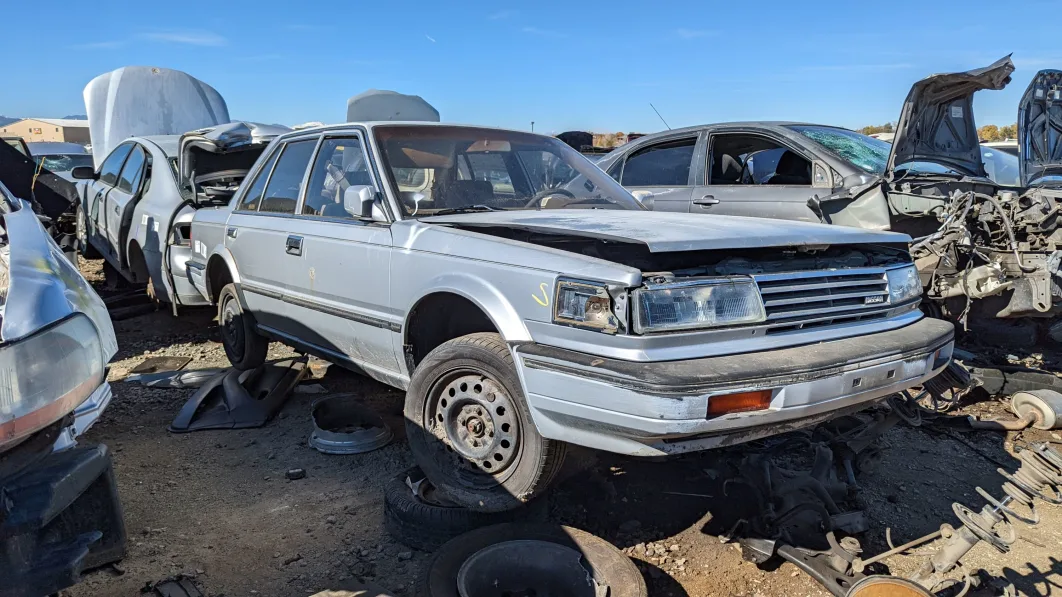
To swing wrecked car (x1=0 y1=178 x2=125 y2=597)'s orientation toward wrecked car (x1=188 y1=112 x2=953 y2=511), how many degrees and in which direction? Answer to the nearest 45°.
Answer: approximately 45° to its left

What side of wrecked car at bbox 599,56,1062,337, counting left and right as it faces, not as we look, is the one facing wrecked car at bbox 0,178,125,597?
right

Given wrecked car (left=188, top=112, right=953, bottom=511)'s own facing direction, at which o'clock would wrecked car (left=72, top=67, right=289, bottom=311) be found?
wrecked car (left=72, top=67, right=289, bottom=311) is roughly at 6 o'clock from wrecked car (left=188, top=112, right=953, bottom=511).

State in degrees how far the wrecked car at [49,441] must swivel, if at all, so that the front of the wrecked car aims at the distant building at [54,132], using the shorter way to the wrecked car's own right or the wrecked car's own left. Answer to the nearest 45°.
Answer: approximately 135° to the wrecked car's own left

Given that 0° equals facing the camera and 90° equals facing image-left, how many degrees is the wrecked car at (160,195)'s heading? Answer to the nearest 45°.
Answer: approximately 135°

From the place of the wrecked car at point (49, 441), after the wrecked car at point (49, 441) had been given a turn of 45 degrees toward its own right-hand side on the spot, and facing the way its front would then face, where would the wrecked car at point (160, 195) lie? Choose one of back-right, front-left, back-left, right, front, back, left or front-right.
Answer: back

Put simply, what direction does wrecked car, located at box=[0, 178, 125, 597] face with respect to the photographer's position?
facing the viewer and to the right of the viewer

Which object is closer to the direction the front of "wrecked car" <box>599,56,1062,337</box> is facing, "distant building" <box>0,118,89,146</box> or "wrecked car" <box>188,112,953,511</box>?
the wrecked car

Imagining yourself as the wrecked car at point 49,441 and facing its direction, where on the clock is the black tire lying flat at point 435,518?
The black tire lying flat is roughly at 10 o'clock from the wrecked car.

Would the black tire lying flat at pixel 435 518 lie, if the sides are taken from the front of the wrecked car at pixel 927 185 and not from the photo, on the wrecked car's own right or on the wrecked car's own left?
on the wrecked car's own right

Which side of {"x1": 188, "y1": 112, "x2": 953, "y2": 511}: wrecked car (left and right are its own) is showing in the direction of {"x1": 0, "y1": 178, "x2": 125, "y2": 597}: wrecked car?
right

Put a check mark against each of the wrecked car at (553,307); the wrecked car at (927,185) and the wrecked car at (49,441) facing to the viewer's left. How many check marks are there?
0

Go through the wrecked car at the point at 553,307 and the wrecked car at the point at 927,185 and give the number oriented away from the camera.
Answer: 0

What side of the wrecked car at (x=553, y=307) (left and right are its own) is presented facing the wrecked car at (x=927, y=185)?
left

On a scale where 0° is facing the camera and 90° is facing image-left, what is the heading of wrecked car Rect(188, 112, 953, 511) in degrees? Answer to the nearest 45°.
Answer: approximately 315°
